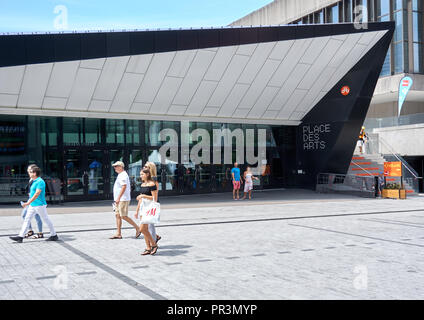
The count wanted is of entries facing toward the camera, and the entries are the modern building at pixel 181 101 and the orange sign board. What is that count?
2

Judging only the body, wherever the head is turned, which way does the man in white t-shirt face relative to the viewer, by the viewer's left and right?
facing to the left of the viewer

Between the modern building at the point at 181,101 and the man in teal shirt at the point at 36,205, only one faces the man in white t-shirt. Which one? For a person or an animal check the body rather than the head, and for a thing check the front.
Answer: the modern building

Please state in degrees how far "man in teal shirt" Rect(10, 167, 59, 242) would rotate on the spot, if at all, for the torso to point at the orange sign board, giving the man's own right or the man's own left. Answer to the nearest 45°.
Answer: approximately 135° to the man's own right

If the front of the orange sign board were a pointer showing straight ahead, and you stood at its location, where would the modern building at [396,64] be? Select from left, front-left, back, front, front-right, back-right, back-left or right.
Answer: back

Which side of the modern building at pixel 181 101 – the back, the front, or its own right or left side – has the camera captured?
front

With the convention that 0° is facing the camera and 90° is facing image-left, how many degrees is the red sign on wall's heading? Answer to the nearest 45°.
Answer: approximately 0°

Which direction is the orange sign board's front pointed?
toward the camera

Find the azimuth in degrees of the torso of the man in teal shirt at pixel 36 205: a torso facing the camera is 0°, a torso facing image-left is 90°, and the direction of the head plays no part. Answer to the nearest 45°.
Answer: approximately 90°

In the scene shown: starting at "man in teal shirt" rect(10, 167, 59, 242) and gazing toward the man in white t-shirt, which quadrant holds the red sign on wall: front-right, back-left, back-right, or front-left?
front-left
